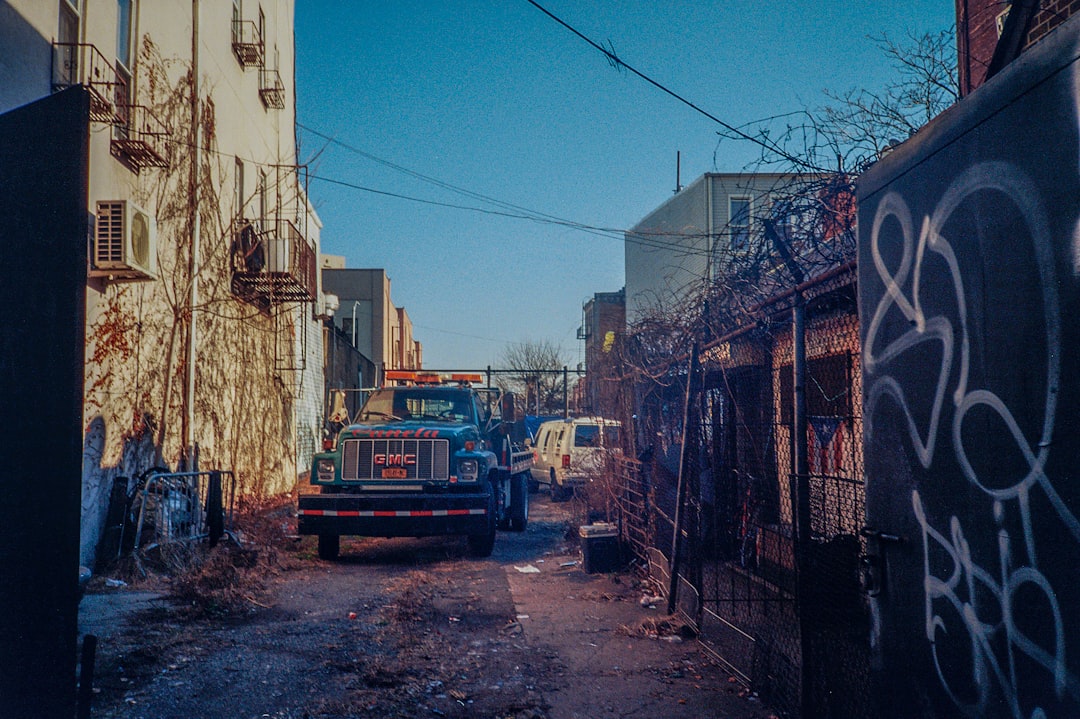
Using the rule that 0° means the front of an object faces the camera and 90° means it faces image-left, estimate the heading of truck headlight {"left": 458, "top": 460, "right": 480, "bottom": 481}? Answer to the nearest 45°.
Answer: approximately 0°

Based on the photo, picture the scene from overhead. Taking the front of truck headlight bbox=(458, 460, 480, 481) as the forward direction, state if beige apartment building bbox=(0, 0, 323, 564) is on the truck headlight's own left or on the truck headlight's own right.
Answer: on the truck headlight's own right

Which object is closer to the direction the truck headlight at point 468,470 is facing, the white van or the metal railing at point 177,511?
the metal railing

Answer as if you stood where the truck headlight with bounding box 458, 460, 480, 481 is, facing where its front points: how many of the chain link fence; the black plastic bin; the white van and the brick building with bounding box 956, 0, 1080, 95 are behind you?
1

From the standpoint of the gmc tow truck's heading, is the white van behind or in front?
behind

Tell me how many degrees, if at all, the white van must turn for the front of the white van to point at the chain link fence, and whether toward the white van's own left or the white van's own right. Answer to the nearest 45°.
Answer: approximately 135° to the white van's own left
